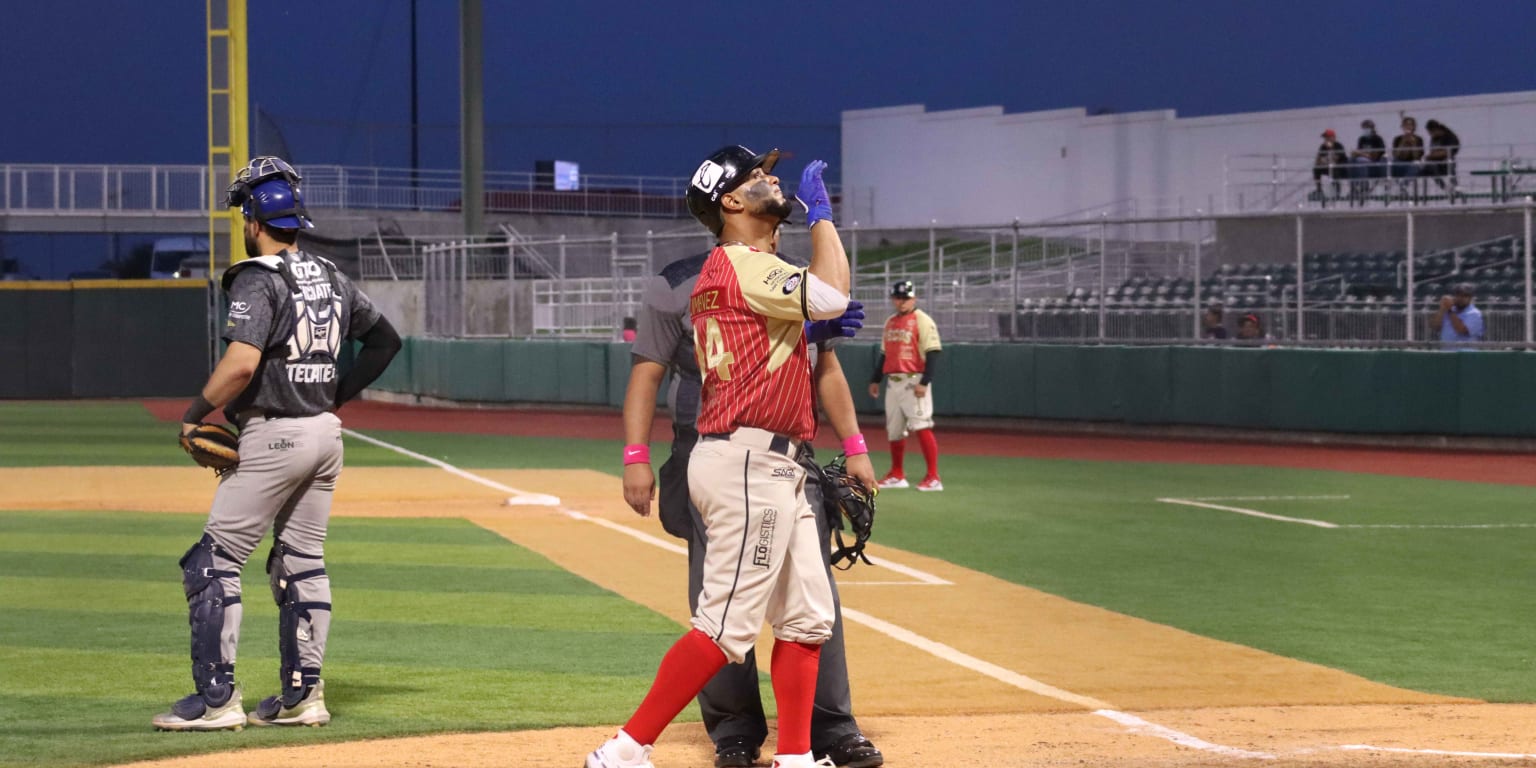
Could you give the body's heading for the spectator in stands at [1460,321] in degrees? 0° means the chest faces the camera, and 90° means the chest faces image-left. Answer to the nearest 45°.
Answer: approximately 45°

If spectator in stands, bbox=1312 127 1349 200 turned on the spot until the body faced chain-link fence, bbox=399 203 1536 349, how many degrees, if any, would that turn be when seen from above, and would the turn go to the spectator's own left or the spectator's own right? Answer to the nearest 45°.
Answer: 0° — they already face it

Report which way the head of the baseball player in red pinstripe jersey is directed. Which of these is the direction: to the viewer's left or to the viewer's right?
to the viewer's right

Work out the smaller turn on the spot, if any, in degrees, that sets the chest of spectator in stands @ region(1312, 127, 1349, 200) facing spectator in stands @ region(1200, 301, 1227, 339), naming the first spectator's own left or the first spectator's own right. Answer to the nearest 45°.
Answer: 0° — they already face them

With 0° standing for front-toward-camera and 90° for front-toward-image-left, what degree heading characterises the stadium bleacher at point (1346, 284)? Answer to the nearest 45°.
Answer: approximately 45°

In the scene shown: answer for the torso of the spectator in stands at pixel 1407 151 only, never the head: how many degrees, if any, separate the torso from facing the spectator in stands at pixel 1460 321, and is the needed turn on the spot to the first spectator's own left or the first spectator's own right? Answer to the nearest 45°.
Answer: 0° — they already face them

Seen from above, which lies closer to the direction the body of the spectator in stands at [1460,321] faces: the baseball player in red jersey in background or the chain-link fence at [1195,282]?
the baseball player in red jersey in background

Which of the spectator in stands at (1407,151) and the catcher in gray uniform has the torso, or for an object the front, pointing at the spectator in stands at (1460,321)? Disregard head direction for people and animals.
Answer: the spectator in stands at (1407,151)

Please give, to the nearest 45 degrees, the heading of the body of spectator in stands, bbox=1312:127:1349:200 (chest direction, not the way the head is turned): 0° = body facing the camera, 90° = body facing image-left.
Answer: approximately 0°

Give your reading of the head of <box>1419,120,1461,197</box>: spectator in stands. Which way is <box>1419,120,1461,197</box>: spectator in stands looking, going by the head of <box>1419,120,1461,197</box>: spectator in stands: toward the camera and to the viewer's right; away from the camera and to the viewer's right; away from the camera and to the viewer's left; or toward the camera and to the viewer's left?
toward the camera and to the viewer's left
